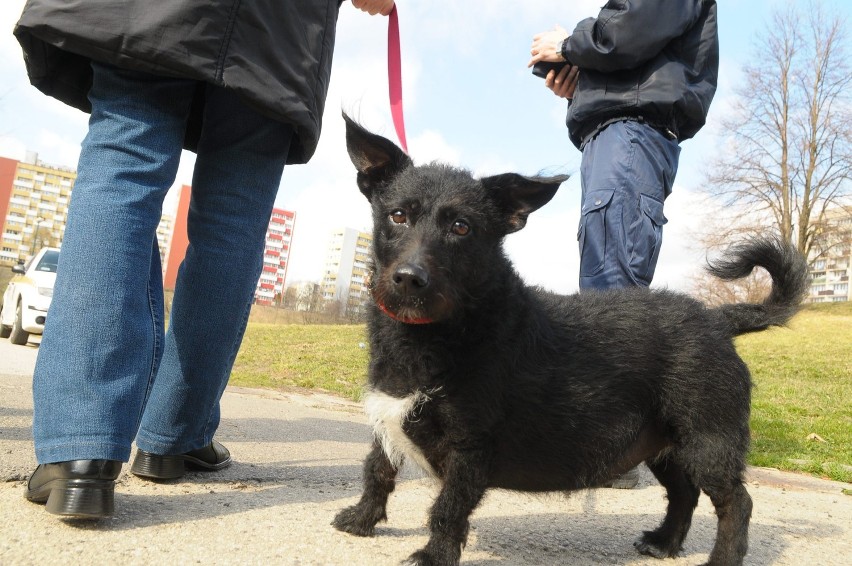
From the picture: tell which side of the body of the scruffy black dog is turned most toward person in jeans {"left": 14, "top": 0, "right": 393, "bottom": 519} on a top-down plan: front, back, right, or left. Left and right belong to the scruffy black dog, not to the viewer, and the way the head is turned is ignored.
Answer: front

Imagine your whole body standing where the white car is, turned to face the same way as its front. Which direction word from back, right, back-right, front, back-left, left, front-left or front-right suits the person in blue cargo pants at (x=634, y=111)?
front-right

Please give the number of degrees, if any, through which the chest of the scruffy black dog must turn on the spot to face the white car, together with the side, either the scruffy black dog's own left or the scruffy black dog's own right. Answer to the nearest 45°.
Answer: approximately 90° to the scruffy black dog's own right

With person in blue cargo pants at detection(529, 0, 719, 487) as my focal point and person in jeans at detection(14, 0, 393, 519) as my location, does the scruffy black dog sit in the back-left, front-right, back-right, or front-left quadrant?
front-right

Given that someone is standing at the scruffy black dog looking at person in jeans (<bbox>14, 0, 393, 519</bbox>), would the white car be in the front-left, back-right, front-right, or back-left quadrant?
front-right

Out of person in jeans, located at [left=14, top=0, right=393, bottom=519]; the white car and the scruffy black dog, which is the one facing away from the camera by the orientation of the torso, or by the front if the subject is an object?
the person in jeans

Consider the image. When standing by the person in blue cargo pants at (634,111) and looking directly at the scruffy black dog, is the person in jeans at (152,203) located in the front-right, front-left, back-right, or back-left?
front-right

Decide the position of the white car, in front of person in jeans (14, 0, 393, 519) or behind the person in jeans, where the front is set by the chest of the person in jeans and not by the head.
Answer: in front

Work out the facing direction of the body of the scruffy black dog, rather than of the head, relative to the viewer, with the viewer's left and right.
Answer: facing the viewer and to the left of the viewer

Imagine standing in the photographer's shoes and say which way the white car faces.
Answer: facing the viewer and to the right of the viewer

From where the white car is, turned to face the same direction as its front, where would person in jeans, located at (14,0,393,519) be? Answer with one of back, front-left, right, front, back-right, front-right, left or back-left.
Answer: front-right

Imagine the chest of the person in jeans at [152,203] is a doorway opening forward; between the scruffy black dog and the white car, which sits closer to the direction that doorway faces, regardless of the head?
the white car
